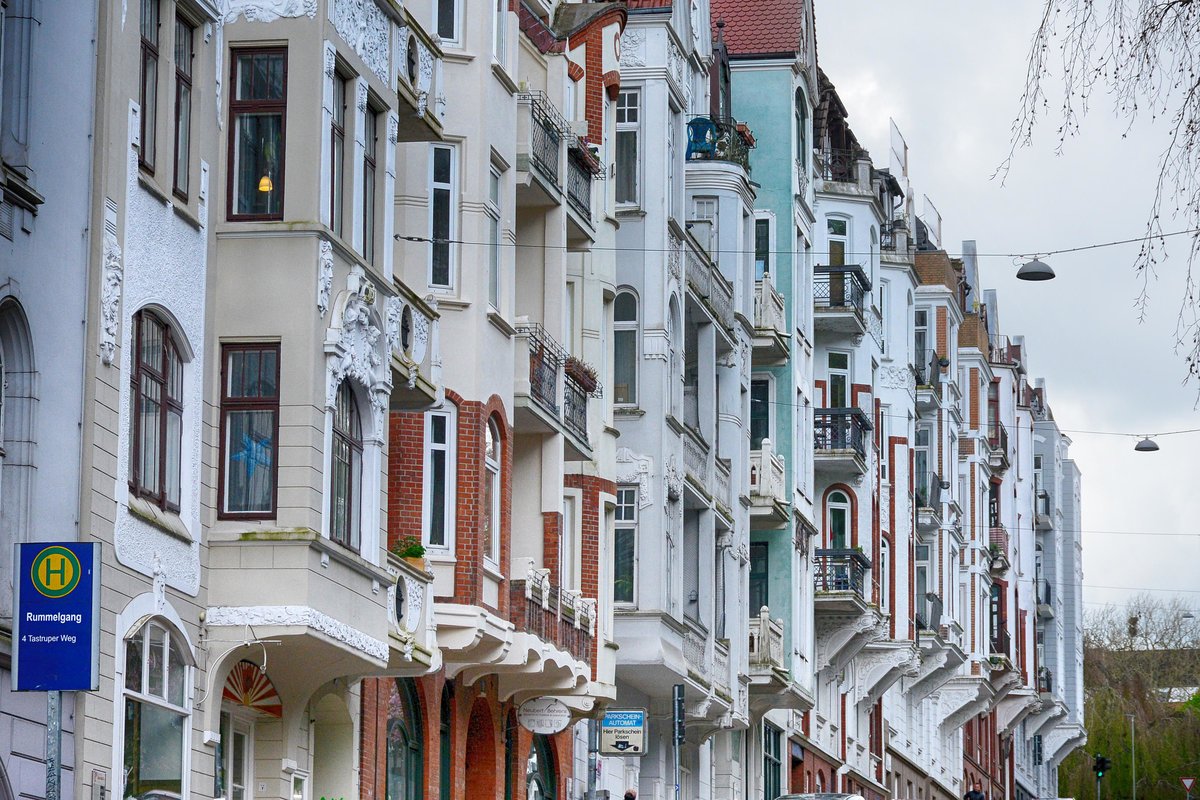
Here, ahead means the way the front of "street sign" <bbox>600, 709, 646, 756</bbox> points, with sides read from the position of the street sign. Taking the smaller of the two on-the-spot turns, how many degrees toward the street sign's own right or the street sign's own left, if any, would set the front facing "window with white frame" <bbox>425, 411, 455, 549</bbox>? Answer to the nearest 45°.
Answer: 0° — it already faces it

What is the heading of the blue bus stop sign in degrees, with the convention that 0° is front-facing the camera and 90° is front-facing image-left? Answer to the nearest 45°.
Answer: approximately 0°

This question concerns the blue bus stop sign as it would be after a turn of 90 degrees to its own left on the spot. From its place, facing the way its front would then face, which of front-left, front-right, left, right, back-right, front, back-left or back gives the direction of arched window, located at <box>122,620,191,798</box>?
left

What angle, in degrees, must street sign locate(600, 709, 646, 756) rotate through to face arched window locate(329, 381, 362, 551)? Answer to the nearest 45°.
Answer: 0° — it already faces it

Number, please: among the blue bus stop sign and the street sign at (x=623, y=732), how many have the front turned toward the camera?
2

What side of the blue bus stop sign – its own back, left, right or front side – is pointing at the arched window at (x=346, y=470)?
back

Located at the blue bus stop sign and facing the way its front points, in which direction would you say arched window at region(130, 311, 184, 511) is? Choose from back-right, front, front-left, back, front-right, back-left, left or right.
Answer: back
